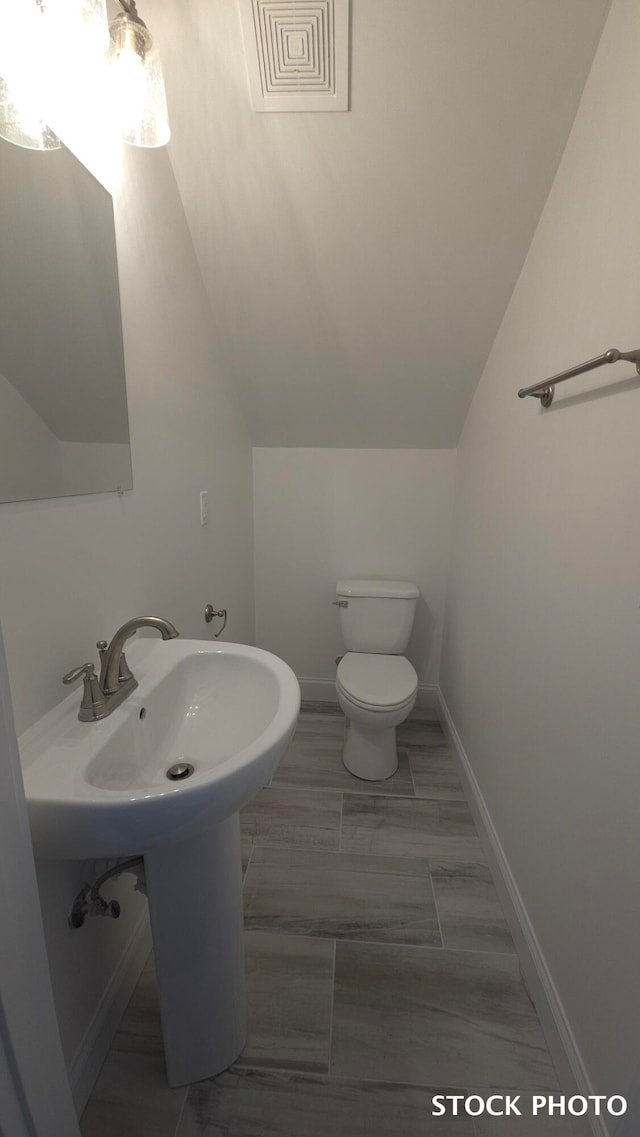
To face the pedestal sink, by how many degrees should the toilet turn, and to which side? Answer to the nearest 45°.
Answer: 0° — it already faces it

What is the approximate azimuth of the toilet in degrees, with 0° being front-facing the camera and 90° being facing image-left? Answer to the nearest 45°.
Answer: approximately 0°

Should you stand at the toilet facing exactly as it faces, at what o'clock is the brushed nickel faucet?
The brushed nickel faucet is roughly at 1 o'clock from the toilet.
